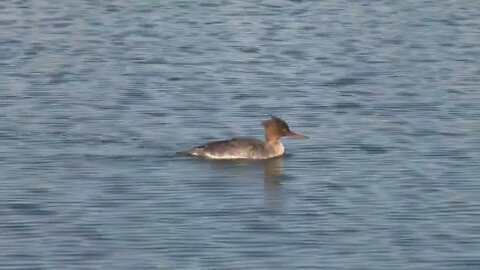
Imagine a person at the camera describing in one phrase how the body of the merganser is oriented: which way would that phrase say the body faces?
to the viewer's right
